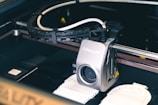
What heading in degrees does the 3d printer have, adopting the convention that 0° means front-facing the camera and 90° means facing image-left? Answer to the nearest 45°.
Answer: approximately 45°
